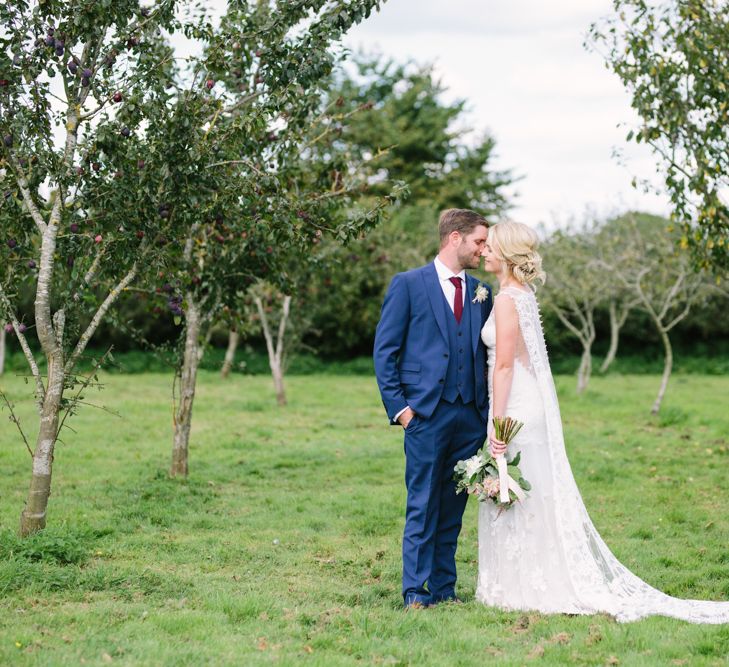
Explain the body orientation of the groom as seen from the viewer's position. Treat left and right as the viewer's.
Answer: facing the viewer and to the right of the viewer

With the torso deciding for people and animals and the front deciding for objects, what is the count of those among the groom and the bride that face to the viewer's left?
1

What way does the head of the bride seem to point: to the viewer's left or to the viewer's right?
to the viewer's left

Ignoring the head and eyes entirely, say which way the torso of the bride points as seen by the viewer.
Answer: to the viewer's left
